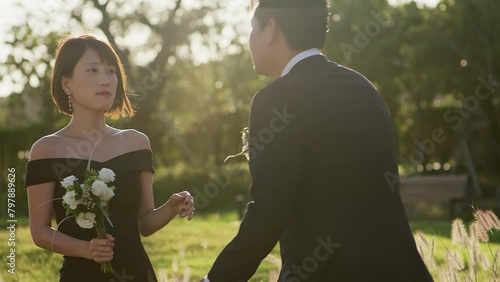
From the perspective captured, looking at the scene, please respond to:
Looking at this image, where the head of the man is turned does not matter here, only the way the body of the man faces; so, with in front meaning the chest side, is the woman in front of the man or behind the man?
in front

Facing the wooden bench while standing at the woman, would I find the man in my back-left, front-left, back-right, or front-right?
back-right

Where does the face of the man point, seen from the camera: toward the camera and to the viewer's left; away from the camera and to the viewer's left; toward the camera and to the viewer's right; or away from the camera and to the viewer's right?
away from the camera and to the viewer's left

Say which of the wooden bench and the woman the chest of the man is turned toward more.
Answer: the woman

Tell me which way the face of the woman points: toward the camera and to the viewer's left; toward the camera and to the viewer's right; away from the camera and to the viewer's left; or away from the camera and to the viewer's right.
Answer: toward the camera and to the viewer's right

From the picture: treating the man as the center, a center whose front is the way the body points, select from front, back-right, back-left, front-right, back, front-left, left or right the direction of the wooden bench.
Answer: front-right

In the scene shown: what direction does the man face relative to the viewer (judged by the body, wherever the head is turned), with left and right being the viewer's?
facing away from the viewer and to the left of the viewer

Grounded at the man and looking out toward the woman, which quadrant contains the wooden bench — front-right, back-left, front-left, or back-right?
front-right

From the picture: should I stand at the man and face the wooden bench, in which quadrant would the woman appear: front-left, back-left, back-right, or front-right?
front-left

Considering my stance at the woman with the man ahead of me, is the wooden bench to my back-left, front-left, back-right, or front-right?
back-left
